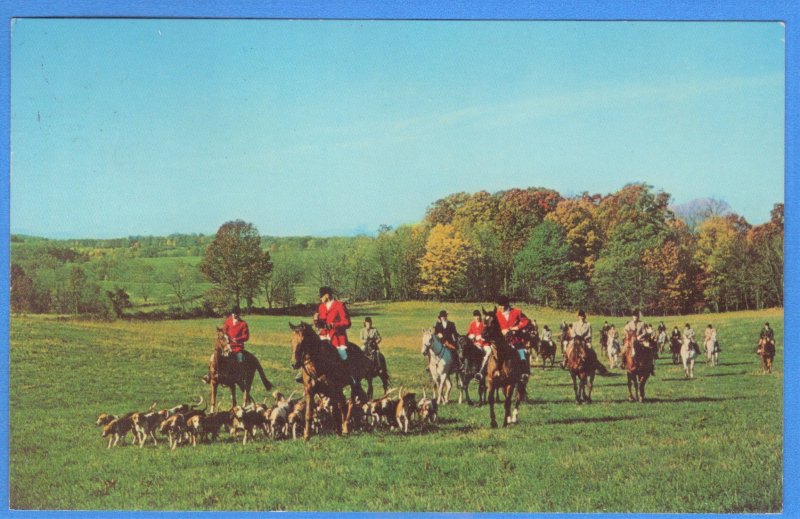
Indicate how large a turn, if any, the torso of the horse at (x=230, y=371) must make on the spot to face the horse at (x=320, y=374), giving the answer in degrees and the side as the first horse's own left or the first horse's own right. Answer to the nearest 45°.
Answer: approximately 90° to the first horse's own left

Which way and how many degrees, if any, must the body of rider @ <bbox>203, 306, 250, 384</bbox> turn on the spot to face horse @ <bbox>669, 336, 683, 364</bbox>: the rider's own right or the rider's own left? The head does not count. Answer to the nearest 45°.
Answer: approximately 135° to the rider's own left

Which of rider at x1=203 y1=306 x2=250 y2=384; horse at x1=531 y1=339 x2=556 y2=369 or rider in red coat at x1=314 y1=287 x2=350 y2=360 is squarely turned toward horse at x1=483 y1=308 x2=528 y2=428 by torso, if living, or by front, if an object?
horse at x1=531 y1=339 x2=556 y2=369

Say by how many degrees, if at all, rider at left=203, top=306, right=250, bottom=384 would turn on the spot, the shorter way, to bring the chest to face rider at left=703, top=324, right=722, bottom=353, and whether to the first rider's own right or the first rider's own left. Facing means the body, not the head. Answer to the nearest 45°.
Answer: approximately 135° to the first rider's own left

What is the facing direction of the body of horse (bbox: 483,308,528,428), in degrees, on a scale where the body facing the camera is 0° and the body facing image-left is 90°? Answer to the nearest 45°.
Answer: approximately 45°

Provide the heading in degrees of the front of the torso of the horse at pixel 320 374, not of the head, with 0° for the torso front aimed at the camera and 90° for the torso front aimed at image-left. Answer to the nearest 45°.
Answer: approximately 45°

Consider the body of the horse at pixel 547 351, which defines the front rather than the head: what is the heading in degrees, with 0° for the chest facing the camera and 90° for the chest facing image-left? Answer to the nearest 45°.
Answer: approximately 45°

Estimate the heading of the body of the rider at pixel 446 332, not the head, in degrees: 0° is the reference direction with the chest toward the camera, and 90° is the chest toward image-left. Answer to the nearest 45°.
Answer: approximately 45°
